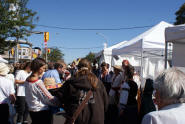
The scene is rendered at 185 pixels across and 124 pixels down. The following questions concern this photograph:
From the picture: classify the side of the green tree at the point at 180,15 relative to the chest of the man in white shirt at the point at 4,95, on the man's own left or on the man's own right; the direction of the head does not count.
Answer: on the man's own right

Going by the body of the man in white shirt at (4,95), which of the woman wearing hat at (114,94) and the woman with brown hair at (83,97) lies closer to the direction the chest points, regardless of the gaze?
the woman wearing hat

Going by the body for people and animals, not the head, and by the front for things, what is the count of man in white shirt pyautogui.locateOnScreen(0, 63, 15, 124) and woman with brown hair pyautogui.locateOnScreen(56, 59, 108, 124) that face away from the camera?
2

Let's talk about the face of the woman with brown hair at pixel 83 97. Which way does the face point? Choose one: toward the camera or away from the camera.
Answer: away from the camera

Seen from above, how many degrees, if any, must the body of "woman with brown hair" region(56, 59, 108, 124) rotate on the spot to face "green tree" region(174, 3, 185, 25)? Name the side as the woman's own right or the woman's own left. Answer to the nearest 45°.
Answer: approximately 45° to the woman's own right

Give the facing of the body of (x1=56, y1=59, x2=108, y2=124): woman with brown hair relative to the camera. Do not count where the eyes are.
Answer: away from the camera

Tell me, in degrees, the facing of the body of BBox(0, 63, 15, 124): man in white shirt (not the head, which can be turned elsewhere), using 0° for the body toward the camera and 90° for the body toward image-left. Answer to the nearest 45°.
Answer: approximately 180°
